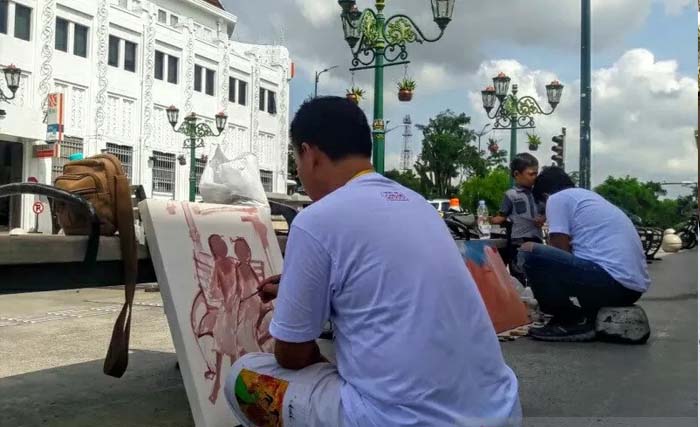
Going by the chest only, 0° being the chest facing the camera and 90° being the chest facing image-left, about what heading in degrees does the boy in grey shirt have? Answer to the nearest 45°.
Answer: approximately 315°

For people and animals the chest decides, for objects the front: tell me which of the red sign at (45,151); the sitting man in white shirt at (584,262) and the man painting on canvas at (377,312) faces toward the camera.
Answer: the red sign

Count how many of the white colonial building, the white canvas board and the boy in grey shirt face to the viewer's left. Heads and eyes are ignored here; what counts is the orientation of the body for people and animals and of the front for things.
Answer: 0

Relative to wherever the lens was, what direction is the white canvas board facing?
facing the viewer and to the right of the viewer

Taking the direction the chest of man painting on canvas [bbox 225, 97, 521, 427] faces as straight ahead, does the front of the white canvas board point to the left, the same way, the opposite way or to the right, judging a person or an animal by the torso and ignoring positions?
the opposite way

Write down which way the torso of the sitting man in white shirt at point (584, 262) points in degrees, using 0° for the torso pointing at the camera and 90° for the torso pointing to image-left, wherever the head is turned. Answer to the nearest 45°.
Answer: approximately 90°

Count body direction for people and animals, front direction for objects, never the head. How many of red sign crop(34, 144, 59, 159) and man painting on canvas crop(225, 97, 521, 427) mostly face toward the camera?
1

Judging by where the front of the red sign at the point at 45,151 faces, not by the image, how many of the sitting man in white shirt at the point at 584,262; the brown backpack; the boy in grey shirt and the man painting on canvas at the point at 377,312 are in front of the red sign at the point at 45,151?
4

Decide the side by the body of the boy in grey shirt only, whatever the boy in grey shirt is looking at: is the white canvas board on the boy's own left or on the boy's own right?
on the boy's own right

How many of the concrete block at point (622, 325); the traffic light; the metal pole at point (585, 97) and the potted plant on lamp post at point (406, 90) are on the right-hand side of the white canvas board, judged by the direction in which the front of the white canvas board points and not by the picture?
0

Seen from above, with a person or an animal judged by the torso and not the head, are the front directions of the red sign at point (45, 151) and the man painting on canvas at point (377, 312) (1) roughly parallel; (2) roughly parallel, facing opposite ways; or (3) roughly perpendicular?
roughly parallel, facing opposite ways

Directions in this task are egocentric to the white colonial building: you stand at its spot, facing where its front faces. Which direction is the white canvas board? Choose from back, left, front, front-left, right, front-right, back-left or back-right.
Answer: front-right
